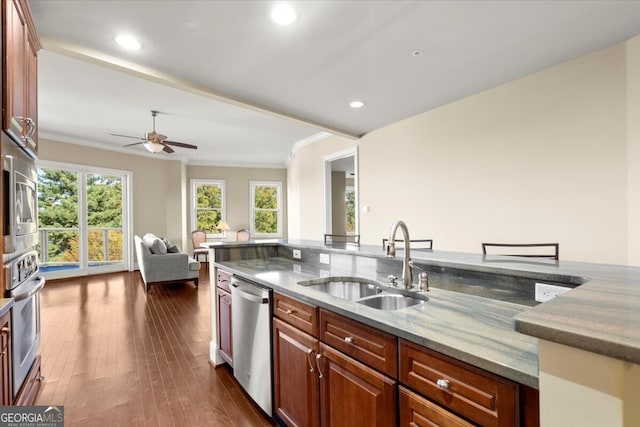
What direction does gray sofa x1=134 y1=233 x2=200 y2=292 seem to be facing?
to the viewer's right

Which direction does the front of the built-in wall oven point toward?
to the viewer's right

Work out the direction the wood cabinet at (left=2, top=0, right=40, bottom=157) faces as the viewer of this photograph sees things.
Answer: facing to the right of the viewer

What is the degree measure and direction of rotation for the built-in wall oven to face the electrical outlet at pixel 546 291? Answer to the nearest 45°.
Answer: approximately 45° to its right

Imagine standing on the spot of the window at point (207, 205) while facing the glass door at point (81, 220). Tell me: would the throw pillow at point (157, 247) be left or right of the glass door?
left

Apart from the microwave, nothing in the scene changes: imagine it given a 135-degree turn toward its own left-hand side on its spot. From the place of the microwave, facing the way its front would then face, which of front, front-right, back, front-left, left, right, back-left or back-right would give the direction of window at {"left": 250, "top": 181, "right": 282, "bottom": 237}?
right

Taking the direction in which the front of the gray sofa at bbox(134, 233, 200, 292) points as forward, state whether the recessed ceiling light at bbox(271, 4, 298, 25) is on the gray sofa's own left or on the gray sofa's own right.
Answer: on the gray sofa's own right

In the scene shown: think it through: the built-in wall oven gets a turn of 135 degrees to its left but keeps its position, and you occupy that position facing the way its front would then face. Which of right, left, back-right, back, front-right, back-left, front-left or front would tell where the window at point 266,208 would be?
right

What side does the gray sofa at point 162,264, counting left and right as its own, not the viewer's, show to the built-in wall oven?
right

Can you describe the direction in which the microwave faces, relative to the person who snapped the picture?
facing to the right of the viewer
